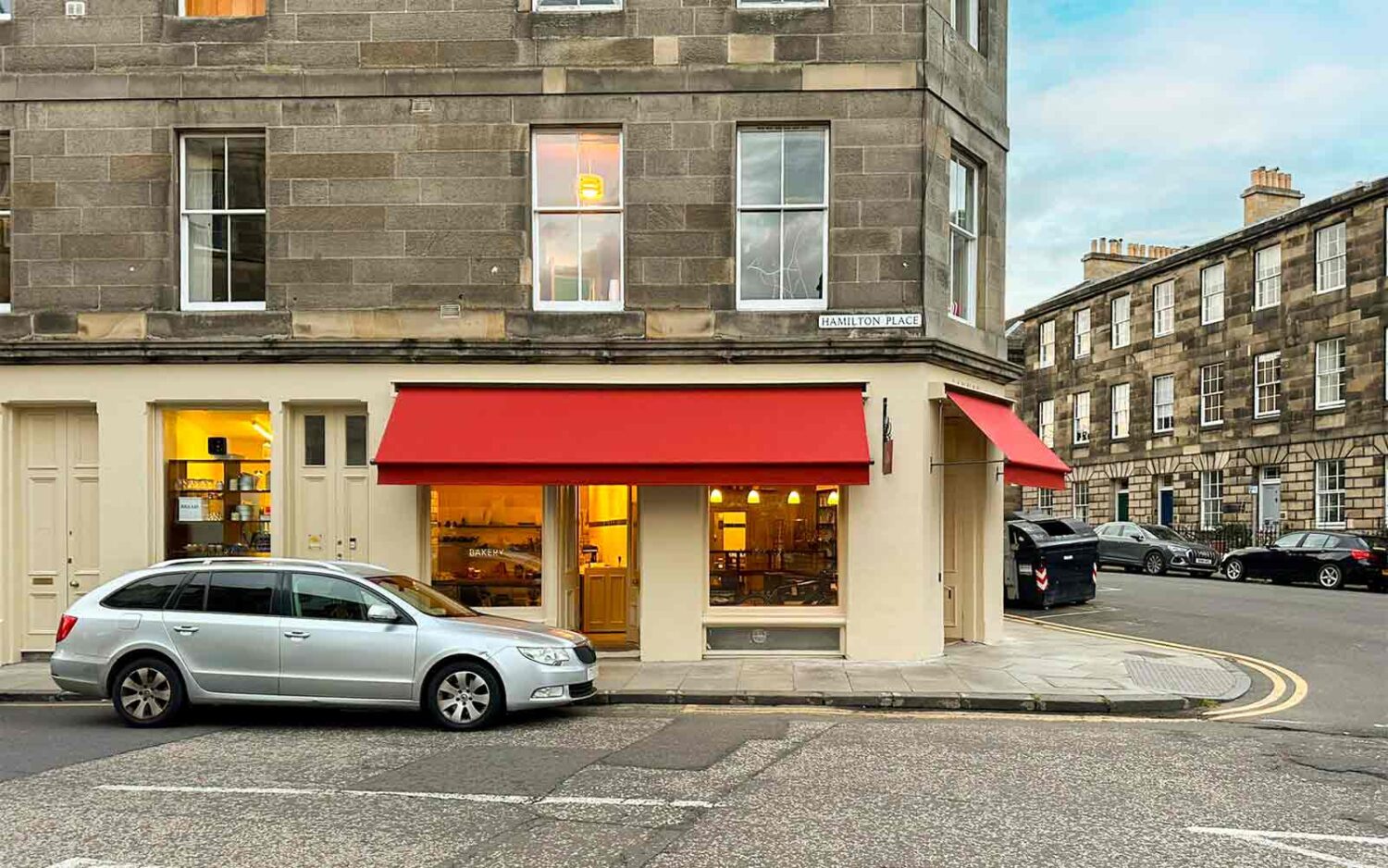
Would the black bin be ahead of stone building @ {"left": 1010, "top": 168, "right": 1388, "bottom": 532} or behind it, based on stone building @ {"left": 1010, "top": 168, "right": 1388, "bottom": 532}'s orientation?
ahead

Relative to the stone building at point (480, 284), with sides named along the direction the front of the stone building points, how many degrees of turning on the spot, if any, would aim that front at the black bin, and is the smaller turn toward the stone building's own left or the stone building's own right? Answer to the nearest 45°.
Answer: approximately 135° to the stone building's own left

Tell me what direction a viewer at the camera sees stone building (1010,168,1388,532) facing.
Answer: facing the viewer and to the left of the viewer

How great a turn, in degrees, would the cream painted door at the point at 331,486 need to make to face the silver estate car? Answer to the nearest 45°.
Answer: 0° — it already faces it

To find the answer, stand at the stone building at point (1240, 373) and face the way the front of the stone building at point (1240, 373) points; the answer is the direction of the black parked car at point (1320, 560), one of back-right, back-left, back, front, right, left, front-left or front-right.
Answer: front-left

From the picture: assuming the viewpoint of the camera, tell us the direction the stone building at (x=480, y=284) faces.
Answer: facing the viewer

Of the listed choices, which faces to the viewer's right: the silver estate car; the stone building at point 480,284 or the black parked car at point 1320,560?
the silver estate car

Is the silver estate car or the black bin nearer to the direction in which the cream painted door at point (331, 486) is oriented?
the silver estate car

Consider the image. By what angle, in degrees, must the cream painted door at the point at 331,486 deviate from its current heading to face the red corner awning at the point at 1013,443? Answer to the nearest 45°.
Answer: approximately 90° to its left

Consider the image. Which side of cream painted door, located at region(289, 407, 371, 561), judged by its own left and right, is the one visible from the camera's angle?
front

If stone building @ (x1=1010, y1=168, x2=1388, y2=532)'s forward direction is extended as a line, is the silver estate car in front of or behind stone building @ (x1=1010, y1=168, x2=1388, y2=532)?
in front

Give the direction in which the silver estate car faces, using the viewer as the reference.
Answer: facing to the right of the viewer

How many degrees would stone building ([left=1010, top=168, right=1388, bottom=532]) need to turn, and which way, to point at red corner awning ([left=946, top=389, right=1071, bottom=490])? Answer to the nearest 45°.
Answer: approximately 45° to its left

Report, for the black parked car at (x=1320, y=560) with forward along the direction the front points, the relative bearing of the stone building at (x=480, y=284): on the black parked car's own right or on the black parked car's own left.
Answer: on the black parked car's own left
